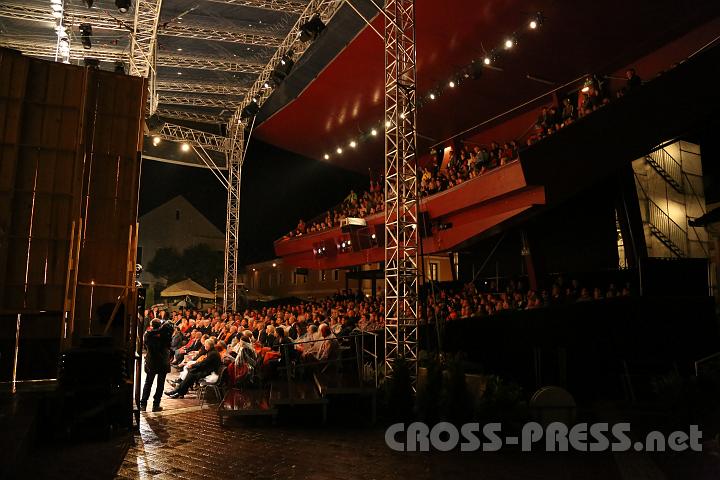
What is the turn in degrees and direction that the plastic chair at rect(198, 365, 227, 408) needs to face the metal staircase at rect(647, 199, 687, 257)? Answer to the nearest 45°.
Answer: approximately 180°

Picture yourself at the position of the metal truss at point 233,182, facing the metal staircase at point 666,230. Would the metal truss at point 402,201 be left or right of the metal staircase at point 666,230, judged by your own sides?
right

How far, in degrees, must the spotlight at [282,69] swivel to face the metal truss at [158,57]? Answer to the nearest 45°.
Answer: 0° — it already faces it

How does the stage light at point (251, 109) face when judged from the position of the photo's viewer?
facing to the left of the viewer

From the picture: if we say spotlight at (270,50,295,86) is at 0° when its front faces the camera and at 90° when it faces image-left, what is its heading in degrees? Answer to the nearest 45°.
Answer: approximately 90°

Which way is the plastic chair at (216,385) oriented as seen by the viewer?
to the viewer's left
